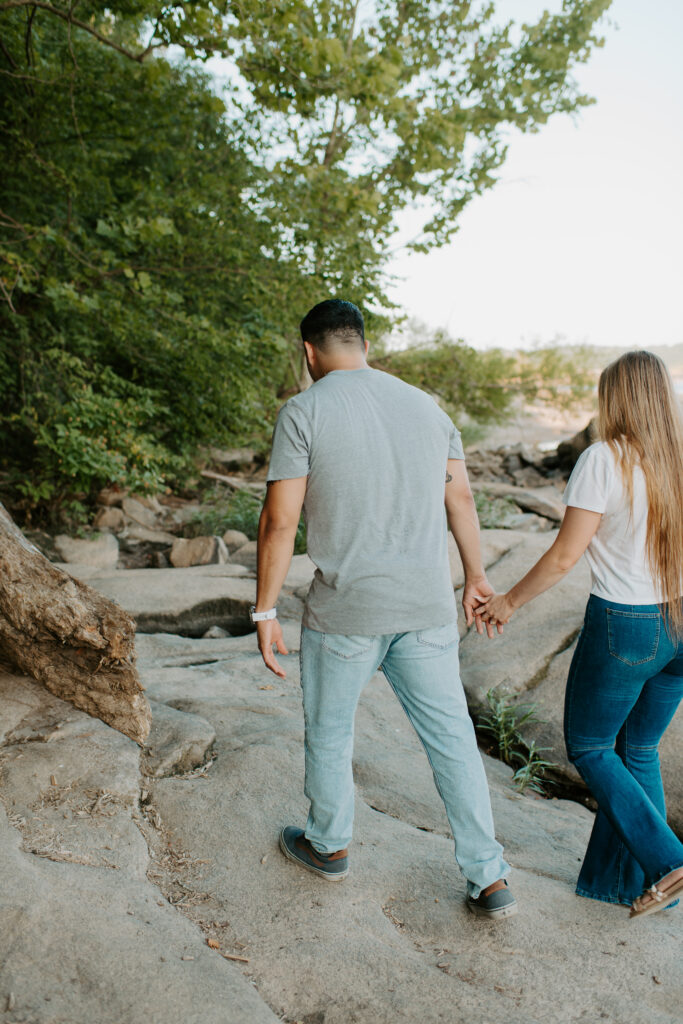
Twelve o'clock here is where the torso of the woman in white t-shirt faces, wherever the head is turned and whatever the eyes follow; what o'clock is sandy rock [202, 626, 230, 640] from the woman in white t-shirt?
The sandy rock is roughly at 12 o'clock from the woman in white t-shirt.

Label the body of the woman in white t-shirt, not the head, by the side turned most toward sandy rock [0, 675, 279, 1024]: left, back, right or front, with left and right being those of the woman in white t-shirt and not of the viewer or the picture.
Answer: left

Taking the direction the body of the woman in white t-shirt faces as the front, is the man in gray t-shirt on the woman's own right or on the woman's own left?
on the woman's own left

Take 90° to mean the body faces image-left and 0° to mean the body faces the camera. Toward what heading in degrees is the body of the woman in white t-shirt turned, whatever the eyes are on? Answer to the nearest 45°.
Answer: approximately 135°

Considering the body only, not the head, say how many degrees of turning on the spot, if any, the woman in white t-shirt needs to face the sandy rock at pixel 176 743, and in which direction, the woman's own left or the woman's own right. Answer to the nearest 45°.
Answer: approximately 45° to the woman's own left

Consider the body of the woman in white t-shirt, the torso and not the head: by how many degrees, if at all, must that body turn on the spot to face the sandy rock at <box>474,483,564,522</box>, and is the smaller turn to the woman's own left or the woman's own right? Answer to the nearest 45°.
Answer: approximately 45° to the woman's own right

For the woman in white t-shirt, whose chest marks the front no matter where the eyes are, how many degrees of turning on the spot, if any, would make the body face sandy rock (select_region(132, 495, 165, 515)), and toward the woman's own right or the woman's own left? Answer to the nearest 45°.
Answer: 0° — they already face it

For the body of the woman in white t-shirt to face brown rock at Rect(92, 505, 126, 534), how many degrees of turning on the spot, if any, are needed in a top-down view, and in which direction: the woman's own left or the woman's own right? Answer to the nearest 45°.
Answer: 0° — they already face it

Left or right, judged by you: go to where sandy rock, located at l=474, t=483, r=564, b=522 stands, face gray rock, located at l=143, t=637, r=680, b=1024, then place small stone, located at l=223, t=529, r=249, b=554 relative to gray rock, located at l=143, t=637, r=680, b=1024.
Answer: right
